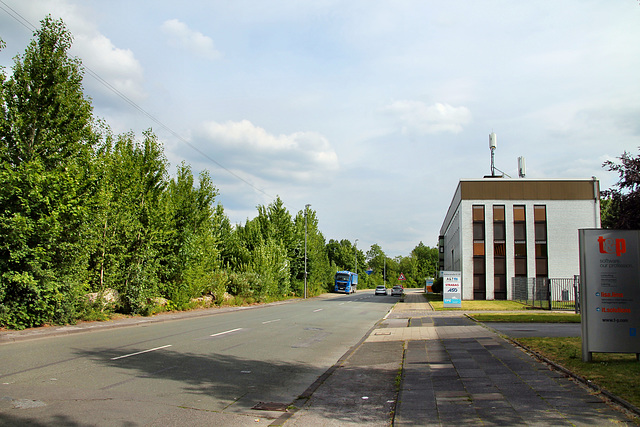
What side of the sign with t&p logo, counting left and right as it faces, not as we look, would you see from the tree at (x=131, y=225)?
right

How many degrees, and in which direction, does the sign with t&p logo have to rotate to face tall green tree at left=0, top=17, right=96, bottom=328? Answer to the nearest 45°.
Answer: approximately 90° to its right

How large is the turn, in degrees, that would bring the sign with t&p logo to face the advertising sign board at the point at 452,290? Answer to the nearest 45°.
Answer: approximately 135° to its right

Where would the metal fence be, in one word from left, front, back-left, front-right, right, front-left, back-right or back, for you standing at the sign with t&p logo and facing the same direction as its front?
back

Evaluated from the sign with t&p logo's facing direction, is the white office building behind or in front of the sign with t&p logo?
behind

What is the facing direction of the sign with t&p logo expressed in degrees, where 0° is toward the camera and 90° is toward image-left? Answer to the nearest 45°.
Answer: approximately 0°

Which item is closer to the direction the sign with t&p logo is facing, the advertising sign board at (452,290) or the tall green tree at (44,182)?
the tall green tree
